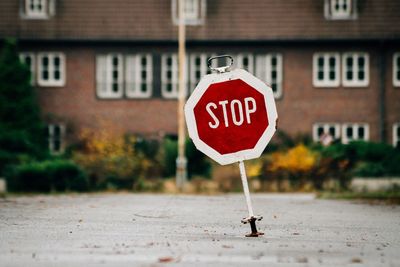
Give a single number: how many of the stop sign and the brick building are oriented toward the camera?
2

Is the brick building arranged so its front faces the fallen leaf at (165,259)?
yes

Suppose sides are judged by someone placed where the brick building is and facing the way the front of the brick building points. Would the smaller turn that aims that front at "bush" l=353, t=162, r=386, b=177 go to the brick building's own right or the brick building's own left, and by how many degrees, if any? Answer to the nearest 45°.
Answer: approximately 45° to the brick building's own left

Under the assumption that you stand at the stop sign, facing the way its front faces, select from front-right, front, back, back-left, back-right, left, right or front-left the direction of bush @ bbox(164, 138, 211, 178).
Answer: back

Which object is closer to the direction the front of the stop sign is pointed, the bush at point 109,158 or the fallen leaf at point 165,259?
the fallen leaf

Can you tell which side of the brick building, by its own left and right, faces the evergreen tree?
right
